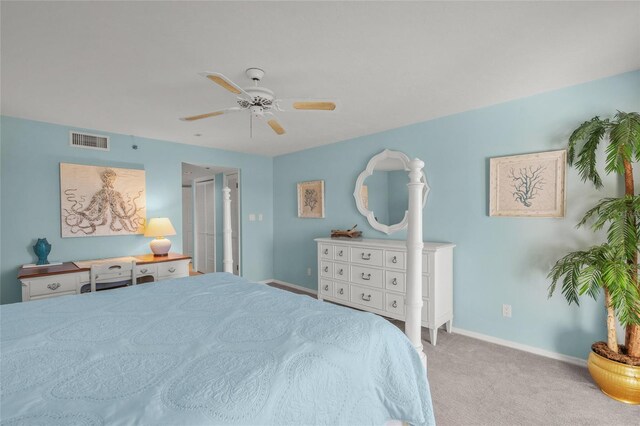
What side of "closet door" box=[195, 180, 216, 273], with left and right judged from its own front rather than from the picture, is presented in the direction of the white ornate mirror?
left

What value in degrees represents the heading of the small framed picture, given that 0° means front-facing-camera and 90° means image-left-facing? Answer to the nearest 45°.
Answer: approximately 45°

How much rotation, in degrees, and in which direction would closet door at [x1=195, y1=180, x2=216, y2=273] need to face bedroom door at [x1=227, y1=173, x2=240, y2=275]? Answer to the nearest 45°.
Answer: approximately 90° to its left

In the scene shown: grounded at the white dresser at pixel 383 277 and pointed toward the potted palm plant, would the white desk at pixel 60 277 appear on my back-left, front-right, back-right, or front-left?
back-right
